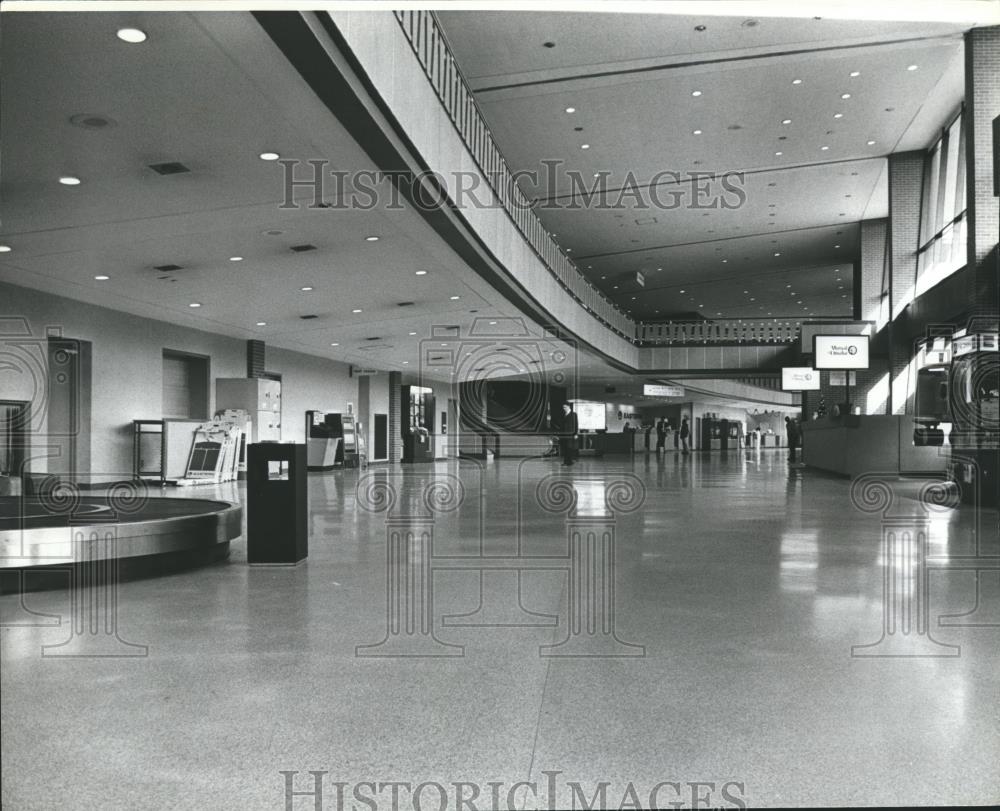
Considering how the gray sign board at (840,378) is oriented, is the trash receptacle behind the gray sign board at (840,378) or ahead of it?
ahead

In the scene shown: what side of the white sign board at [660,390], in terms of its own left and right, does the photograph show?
front

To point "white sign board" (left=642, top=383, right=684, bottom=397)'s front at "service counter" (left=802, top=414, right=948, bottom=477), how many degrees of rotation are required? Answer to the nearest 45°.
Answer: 0° — it already faces it

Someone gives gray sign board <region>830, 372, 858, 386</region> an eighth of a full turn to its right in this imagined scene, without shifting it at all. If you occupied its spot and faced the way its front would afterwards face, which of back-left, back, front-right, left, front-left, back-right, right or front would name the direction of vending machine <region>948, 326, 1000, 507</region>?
front-left

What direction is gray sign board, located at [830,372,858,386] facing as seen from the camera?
toward the camera

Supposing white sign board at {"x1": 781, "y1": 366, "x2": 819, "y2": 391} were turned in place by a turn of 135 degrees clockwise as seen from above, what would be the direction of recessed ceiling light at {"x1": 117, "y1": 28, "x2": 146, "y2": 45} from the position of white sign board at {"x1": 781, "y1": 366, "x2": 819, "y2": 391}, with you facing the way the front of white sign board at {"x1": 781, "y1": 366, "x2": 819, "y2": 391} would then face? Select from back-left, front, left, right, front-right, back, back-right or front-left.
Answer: back-left

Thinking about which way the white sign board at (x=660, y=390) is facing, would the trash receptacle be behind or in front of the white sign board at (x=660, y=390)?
in front

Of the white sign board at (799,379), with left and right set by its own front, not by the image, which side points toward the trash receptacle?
front

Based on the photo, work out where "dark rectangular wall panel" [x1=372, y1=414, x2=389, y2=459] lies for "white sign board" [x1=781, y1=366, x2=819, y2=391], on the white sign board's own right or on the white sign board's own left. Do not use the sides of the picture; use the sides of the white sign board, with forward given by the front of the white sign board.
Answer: on the white sign board's own right

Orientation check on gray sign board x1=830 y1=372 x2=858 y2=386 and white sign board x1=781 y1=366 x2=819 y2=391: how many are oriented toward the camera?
2

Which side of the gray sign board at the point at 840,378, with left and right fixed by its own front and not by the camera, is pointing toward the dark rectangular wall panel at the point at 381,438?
right

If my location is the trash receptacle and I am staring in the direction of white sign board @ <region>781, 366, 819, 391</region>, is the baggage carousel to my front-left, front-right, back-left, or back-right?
back-left

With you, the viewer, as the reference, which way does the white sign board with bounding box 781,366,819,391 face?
facing the viewer

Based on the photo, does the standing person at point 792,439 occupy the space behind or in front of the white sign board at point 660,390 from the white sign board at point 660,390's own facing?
in front
